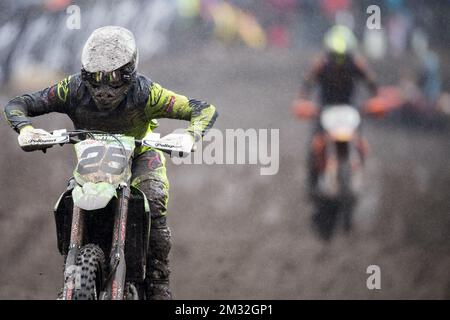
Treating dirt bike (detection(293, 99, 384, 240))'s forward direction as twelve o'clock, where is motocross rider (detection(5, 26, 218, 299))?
The motocross rider is roughly at 1 o'clock from the dirt bike.

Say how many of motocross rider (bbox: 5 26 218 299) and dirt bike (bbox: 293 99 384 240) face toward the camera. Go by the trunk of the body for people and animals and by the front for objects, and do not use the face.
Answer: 2

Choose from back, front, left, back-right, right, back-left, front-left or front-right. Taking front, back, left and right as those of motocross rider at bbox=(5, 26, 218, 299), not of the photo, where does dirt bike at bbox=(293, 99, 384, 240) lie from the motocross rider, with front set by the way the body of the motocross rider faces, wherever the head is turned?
back-left

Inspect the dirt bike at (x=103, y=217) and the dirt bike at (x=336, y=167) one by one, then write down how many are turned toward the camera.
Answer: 2

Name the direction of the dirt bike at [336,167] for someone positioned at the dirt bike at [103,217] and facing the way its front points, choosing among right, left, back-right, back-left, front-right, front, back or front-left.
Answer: back-left

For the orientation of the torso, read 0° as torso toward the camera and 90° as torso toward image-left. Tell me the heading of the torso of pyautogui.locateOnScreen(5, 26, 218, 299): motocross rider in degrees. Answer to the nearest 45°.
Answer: approximately 0°

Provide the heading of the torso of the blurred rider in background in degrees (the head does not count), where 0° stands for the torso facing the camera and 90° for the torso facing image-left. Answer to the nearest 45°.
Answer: approximately 0°

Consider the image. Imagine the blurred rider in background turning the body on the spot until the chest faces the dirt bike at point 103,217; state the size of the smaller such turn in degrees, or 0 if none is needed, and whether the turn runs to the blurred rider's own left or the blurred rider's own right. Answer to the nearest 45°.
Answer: approximately 45° to the blurred rider's own right
